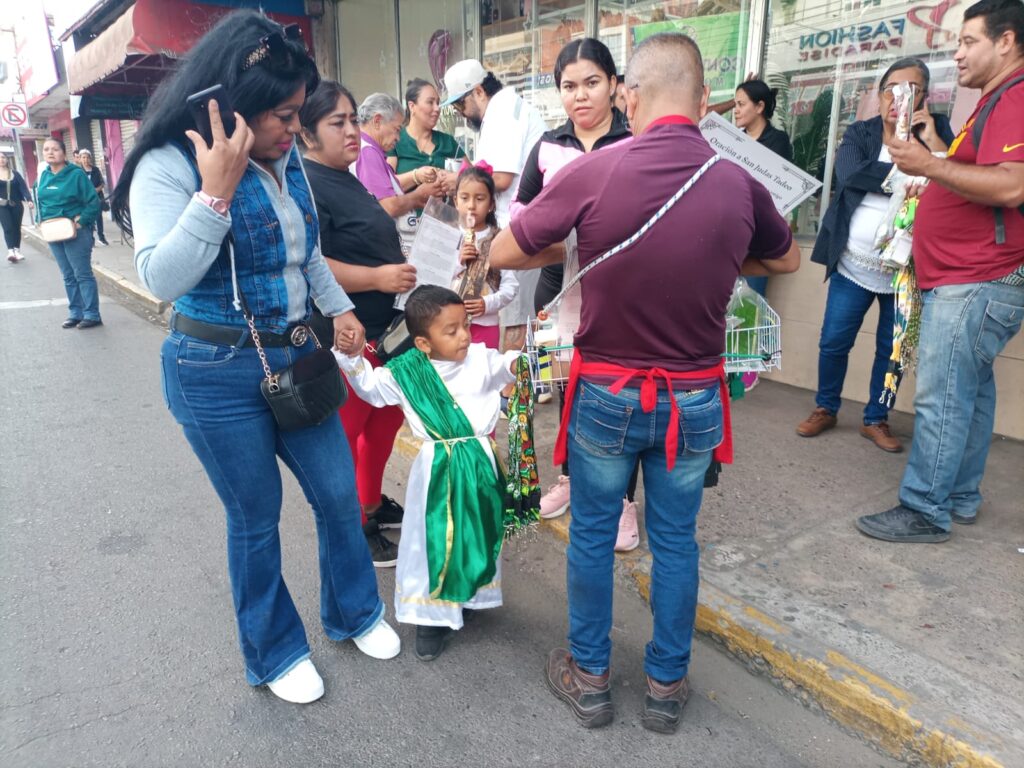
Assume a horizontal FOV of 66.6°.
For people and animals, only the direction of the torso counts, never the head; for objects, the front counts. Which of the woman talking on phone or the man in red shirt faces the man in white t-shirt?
the man in red shirt

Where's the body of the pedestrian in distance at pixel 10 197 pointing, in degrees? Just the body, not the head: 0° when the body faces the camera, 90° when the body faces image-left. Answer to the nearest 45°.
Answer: approximately 0°

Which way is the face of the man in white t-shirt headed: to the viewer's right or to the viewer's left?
to the viewer's left

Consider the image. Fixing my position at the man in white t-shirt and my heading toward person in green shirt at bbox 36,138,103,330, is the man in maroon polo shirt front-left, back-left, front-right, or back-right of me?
back-left

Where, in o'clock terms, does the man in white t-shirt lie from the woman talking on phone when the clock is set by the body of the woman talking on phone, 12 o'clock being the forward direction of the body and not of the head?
The man in white t-shirt is roughly at 9 o'clock from the woman talking on phone.

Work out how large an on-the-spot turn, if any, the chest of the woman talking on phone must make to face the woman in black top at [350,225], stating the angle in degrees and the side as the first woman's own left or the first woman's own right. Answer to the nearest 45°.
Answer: approximately 90° to the first woman's own left

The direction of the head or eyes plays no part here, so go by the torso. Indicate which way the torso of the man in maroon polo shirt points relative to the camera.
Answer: away from the camera

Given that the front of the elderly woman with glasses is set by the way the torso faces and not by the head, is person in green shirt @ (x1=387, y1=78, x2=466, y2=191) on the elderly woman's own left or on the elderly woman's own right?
on the elderly woman's own right

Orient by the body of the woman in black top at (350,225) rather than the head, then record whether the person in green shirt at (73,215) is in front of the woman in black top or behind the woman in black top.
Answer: behind
